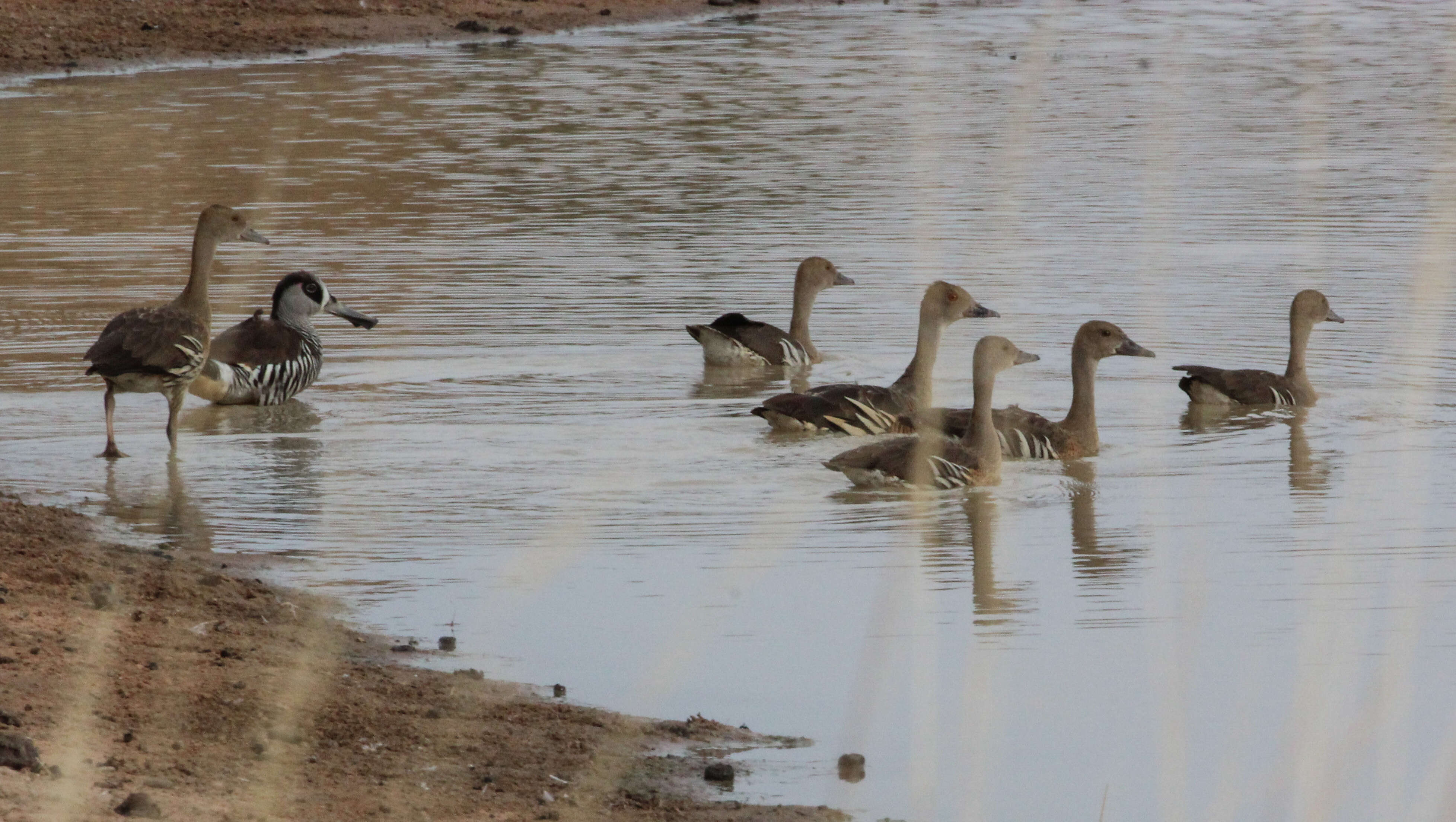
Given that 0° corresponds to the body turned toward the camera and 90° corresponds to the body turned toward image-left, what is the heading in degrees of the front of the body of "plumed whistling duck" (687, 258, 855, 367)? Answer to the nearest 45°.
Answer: approximately 270°

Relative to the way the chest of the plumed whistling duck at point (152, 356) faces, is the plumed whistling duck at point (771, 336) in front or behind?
in front

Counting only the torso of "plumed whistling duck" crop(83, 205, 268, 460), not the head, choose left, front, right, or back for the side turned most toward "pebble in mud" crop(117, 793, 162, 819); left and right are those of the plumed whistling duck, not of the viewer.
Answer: right

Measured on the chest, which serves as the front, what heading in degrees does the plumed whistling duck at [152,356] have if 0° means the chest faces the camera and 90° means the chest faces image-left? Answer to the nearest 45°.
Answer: approximately 270°

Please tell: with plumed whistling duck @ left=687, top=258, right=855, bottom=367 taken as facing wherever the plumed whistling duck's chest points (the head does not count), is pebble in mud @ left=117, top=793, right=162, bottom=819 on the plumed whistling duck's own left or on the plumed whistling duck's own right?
on the plumed whistling duck's own right

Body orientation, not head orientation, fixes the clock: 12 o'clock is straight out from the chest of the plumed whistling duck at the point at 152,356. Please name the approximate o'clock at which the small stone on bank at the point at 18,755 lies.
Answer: The small stone on bank is roughly at 3 o'clock from the plumed whistling duck.

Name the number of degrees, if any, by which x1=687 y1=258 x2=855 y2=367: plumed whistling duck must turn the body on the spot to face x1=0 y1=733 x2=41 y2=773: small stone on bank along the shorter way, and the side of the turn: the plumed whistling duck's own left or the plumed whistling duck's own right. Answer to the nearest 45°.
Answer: approximately 90° to the plumed whistling duck's own right

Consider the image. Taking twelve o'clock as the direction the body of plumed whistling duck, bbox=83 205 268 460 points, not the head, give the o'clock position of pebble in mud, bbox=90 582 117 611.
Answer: The pebble in mud is roughly at 3 o'clock from the plumed whistling duck.

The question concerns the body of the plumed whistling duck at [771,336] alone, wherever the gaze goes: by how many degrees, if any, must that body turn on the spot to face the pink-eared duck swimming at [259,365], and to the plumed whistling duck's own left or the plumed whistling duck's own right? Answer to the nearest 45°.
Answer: approximately 180°

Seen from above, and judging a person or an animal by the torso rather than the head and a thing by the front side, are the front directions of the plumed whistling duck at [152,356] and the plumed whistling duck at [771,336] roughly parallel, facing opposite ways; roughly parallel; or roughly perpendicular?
roughly parallel

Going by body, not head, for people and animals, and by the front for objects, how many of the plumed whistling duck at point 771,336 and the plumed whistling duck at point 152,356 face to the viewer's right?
2

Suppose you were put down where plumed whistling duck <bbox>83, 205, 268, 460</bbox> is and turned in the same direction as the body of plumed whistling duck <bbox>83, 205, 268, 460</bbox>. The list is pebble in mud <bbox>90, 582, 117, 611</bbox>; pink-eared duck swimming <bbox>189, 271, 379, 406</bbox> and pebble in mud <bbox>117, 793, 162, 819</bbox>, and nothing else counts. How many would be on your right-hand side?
2
